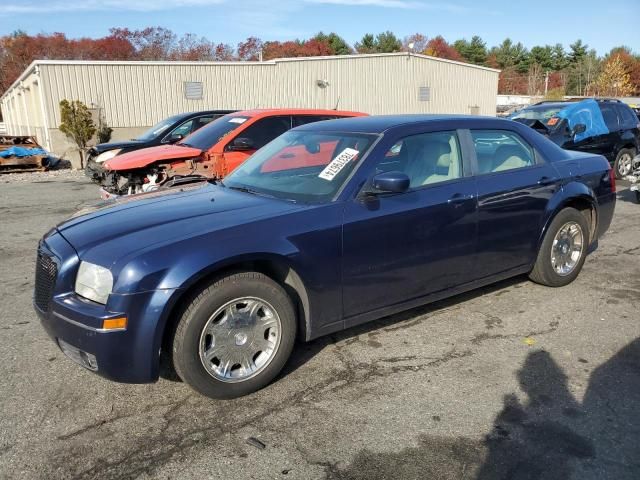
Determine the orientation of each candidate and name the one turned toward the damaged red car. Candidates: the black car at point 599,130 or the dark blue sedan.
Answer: the black car

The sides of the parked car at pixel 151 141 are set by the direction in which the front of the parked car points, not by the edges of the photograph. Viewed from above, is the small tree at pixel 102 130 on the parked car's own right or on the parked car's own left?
on the parked car's own right

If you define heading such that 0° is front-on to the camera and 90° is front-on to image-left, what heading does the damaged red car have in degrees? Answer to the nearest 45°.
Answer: approximately 45°

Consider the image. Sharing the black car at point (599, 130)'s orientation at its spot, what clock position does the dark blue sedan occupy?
The dark blue sedan is roughly at 11 o'clock from the black car.

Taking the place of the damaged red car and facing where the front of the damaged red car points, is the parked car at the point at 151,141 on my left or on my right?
on my right

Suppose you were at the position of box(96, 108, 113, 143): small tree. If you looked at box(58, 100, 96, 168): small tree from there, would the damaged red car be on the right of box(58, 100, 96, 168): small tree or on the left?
left

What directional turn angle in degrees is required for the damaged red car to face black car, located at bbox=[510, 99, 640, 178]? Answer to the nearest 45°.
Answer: approximately 135° to its left

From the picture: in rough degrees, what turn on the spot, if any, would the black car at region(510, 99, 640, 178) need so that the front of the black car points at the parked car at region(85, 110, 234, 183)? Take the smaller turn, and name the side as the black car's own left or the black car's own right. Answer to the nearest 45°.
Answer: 0° — it already faces it

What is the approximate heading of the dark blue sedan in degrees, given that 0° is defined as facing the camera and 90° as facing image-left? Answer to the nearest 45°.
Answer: approximately 45°
